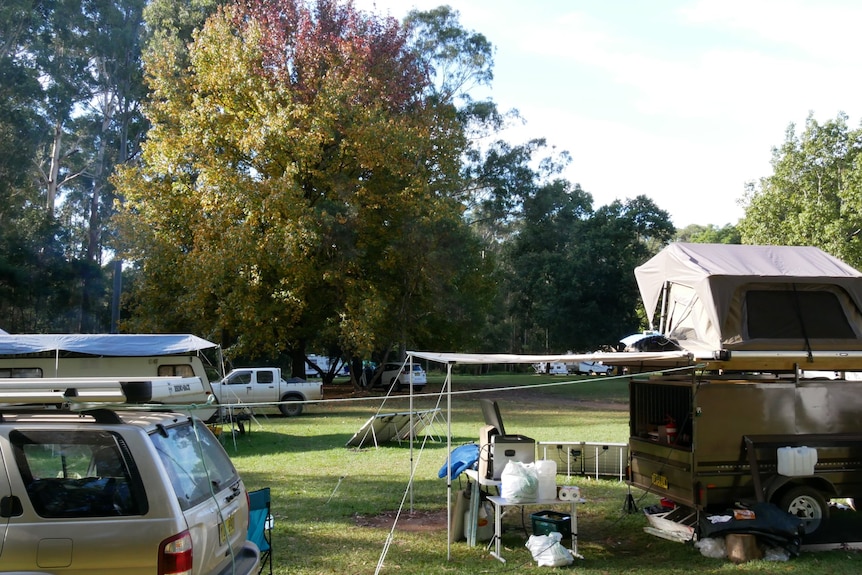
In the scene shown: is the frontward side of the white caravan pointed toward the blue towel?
no

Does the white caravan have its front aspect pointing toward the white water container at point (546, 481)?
no

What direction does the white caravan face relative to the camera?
to the viewer's right

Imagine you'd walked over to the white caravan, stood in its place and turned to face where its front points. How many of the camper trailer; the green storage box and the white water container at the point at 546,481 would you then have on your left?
0

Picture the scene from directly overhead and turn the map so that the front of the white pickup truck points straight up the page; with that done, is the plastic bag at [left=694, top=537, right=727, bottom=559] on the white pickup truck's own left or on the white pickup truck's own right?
on the white pickup truck's own left

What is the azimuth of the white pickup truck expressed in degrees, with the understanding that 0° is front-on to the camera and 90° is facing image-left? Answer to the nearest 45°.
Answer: approximately 90°

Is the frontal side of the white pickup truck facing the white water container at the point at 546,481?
no
